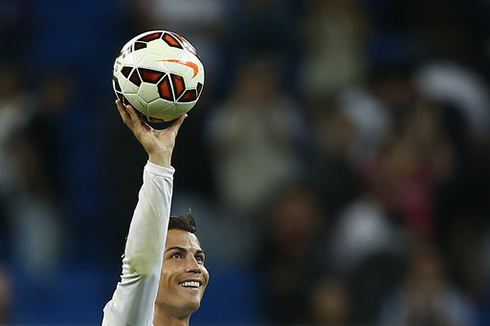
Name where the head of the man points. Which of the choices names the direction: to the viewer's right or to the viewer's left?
to the viewer's right

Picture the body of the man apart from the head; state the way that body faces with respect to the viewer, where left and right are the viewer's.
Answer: facing the viewer and to the right of the viewer
